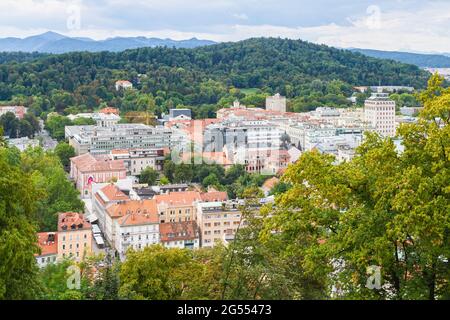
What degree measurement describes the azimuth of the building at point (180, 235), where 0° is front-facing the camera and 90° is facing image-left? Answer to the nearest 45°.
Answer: approximately 0°

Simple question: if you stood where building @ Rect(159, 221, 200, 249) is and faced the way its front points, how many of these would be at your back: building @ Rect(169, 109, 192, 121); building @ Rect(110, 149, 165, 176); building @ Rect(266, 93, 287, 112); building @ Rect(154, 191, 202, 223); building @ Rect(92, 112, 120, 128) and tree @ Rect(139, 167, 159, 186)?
6

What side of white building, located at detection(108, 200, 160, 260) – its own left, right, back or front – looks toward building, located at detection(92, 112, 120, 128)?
back

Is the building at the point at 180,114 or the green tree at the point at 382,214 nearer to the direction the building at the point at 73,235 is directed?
the green tree

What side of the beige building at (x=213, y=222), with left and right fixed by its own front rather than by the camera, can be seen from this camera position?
front

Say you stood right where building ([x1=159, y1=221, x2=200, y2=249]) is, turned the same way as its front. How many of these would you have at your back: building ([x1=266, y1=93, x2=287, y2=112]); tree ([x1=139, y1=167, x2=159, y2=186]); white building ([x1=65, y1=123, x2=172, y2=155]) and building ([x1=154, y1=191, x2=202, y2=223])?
4

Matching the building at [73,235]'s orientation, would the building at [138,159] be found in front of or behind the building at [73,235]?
behind

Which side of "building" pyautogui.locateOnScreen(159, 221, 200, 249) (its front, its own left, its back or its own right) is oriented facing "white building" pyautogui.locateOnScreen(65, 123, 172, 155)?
back

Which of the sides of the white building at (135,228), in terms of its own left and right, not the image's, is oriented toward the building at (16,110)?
back

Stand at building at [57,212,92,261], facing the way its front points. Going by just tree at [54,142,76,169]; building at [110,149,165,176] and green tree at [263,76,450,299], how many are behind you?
2

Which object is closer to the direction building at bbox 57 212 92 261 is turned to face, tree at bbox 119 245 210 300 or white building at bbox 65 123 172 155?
the tree

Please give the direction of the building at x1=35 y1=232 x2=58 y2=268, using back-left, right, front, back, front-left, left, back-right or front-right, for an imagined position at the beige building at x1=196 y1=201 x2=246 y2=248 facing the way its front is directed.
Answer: front-right

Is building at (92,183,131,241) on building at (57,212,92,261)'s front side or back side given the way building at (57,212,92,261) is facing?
on the back side

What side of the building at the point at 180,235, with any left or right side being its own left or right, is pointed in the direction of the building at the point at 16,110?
back

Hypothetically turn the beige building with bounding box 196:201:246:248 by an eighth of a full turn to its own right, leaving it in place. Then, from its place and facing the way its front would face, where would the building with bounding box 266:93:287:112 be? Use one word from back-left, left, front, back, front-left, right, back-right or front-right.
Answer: back-right

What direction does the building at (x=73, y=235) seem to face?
toward the camera

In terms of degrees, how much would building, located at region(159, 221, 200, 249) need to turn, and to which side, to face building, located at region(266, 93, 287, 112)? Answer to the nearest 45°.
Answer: approximately 180°
